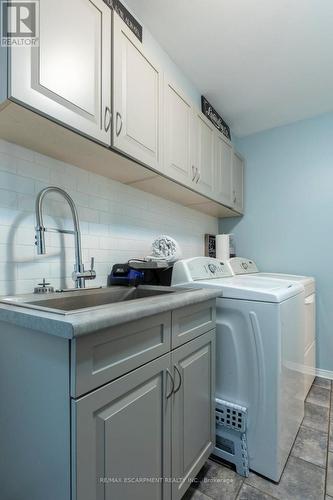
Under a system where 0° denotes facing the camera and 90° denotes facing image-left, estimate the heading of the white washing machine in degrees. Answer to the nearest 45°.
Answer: approximately 270°

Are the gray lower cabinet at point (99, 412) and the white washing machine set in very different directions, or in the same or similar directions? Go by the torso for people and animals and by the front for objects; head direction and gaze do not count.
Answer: same or similar directions

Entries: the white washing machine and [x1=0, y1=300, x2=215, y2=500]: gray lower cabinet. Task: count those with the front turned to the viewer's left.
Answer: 0

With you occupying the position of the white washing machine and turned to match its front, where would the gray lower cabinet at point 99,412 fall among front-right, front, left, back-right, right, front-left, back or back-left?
back-right

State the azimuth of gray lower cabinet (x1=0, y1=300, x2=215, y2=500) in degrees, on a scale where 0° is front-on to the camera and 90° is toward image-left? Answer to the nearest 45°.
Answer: approximately 315°
